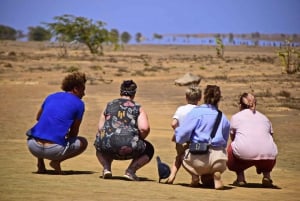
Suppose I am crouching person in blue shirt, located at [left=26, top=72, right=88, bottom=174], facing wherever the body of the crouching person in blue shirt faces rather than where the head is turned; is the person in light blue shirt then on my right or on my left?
on my right

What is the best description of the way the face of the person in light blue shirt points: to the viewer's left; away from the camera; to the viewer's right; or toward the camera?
away from the camera

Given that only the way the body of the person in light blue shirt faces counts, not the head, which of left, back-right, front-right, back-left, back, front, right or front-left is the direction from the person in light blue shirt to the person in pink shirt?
front-right

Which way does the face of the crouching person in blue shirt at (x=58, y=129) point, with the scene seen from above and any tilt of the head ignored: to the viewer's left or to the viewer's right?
to the viewer's right

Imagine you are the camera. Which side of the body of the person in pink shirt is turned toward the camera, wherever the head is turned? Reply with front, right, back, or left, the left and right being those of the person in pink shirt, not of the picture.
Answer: back

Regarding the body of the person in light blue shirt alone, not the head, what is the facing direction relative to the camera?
away from the camera

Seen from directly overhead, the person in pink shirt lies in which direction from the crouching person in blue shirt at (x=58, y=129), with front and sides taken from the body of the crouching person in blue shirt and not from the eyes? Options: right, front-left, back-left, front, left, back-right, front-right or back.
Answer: front-right

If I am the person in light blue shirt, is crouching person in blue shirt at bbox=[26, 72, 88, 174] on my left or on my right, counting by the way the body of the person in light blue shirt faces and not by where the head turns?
on my left

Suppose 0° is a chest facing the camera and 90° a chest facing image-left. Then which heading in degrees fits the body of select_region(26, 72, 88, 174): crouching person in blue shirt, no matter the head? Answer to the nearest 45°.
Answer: approximately 225°

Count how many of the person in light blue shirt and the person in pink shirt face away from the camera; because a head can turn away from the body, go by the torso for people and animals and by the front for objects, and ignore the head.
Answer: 2
